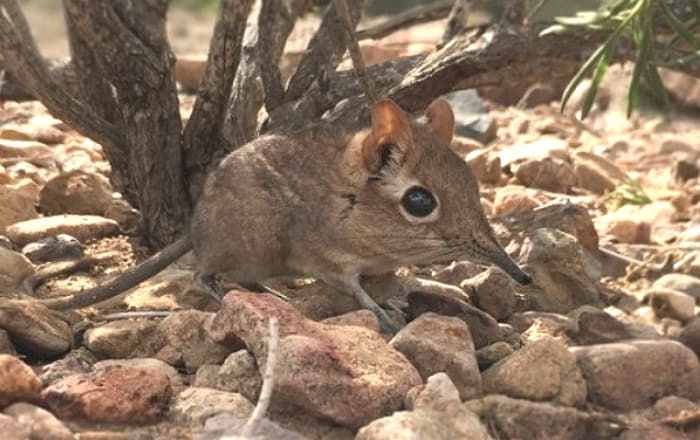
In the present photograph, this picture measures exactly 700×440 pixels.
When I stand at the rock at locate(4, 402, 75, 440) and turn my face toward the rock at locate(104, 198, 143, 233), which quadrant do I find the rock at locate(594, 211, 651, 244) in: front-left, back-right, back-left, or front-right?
front-right

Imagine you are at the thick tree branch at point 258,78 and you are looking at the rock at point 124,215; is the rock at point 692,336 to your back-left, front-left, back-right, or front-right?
back-left

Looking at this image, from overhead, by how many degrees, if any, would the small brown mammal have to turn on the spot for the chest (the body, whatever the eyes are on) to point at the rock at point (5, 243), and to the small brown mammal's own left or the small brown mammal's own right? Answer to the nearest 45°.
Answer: approximately 180°

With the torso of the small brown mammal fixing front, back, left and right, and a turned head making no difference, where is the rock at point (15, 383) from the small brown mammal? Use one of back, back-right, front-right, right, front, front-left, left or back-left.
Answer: back-right

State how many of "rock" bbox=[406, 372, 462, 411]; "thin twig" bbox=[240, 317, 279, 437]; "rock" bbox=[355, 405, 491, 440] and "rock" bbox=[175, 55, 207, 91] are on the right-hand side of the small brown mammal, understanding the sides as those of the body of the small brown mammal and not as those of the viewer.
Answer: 3

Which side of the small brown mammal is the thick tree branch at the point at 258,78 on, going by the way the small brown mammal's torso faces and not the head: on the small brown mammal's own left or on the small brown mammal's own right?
on the small brown mammal's own left

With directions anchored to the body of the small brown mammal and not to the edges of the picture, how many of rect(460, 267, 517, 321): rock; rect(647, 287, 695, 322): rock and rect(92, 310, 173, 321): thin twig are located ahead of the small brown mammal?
2

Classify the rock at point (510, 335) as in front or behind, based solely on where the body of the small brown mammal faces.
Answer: in front

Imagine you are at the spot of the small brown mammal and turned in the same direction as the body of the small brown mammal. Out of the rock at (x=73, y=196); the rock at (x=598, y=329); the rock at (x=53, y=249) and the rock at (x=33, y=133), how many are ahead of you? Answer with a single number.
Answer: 1

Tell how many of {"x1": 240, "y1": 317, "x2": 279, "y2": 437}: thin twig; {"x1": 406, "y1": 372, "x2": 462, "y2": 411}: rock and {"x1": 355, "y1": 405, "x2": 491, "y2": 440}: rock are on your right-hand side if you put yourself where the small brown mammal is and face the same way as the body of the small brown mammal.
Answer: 3

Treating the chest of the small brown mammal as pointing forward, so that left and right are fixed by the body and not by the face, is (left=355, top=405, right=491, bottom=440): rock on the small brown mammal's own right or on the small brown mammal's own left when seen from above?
on the small brown mammal's own right

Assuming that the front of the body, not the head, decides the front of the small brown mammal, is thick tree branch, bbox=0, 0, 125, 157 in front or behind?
behind

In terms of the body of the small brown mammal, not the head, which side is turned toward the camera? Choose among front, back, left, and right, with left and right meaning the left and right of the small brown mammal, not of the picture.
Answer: right
